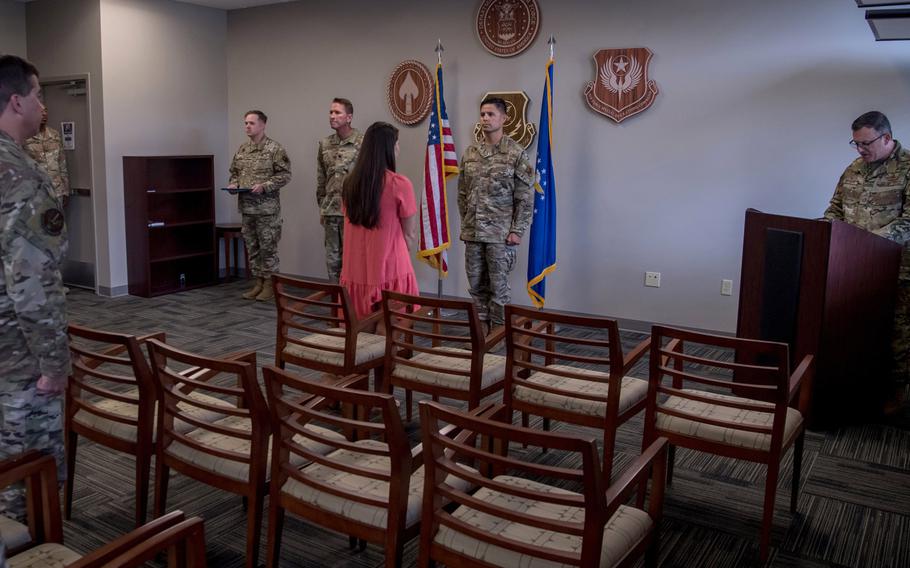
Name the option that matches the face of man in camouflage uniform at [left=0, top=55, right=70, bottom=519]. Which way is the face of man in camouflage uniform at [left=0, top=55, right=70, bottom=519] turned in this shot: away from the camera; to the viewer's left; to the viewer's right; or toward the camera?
to the viewer's right

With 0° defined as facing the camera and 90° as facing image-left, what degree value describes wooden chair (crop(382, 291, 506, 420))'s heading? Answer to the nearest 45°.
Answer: approximately 225°

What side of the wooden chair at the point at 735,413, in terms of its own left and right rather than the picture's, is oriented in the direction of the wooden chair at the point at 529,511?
back

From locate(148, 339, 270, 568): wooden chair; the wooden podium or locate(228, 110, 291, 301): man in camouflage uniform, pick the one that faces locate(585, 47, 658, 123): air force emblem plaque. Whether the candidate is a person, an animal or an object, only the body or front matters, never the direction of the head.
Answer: the wooden chair

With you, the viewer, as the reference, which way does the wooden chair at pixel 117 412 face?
facing away from the viewer and to the right of the viewer

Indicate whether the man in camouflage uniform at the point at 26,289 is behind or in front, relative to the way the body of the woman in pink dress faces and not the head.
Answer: behind

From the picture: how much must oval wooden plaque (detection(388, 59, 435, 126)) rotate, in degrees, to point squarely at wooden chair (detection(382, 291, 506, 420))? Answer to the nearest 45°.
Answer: approximately 45° to its left

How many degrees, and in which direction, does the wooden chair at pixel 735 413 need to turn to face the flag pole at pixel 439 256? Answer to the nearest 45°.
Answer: approximately 90° to its left

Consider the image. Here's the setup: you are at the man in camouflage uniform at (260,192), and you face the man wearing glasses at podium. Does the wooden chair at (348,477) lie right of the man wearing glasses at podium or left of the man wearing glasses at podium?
right

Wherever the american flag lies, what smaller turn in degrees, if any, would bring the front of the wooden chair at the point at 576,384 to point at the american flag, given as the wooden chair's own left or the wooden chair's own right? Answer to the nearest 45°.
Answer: approximately 45° to the wooden chair's own left

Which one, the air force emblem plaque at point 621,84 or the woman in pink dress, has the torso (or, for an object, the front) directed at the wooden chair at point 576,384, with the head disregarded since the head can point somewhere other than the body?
the air force emblem plaque
